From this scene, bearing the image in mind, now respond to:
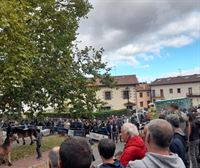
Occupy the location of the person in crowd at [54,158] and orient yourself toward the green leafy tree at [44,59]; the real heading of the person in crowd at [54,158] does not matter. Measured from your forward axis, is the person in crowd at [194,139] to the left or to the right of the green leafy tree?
right

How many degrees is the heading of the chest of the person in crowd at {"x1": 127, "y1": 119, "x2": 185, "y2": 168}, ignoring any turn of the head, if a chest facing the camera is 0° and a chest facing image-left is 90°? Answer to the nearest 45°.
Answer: approximately 135°

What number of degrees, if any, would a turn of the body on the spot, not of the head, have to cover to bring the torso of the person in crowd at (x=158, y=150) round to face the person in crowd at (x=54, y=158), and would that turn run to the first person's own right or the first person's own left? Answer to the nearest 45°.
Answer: approximately 45° to the first person's own left

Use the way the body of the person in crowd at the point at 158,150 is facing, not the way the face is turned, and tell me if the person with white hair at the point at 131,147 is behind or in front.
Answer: in front

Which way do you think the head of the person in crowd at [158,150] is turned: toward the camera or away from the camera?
away from the camera

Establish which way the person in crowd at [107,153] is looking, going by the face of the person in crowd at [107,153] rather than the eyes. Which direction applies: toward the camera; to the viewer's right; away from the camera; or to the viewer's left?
away from the camera

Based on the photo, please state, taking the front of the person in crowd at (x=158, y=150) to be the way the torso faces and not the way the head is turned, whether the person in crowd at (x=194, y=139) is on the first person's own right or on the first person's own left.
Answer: on the first person's own right
